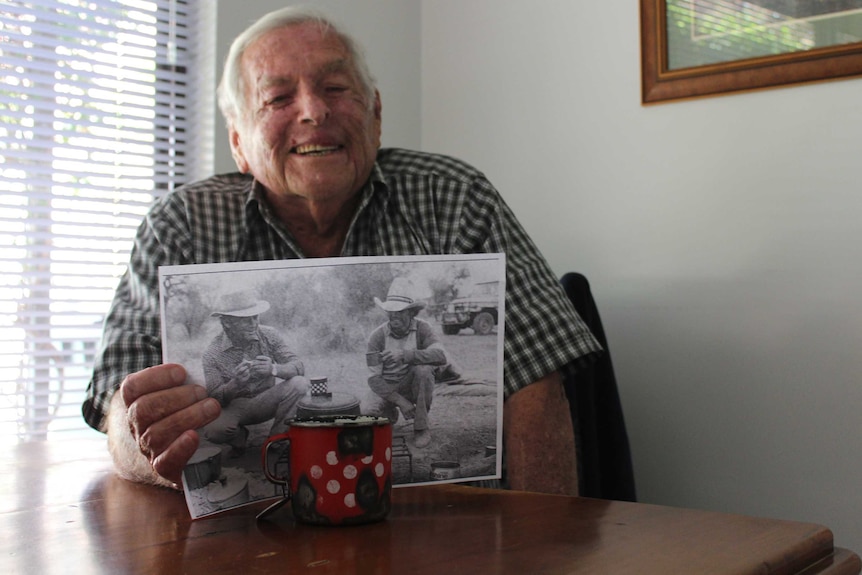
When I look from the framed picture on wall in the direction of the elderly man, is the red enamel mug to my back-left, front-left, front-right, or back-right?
front-left

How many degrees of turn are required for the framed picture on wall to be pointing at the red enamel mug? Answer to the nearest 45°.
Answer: approximately 45° to its left

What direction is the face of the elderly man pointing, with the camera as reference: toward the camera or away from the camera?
toward the camera

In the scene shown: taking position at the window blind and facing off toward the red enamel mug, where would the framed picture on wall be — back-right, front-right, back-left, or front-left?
front-left

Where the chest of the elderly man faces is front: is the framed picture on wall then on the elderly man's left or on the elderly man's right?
on the elderly man's left

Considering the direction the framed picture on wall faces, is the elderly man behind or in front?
in front

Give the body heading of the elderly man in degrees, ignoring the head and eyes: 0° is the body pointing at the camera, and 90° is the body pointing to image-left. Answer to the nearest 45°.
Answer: approximately 0°

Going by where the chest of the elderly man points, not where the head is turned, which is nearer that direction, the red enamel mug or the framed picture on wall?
the red enamel mug

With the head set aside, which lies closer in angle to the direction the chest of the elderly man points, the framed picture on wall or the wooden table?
the wooden table

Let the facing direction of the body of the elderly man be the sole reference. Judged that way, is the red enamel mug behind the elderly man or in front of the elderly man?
in front

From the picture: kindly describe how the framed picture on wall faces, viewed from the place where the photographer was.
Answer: facing the viewer and to the left of the viewer

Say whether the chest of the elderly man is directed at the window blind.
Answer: no
